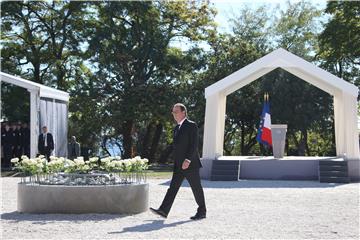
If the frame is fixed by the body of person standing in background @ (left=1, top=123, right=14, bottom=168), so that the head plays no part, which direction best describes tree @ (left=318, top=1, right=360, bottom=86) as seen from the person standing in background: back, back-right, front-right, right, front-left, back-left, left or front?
left

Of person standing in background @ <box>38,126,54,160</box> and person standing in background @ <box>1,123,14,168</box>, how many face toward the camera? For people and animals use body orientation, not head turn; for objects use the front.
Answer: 2

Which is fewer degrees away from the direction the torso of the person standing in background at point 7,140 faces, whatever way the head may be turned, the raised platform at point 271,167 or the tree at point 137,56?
the raised platform

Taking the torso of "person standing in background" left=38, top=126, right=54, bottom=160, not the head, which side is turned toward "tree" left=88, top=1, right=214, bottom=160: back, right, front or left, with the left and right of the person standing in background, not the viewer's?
back

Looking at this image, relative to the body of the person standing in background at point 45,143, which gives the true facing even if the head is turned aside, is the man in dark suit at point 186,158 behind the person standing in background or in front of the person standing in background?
in front

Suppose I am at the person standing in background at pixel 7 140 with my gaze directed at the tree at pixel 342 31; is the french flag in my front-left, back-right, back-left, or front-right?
front-right

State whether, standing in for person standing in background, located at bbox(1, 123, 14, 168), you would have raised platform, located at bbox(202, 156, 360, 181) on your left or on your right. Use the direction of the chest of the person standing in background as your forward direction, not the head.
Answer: on your left

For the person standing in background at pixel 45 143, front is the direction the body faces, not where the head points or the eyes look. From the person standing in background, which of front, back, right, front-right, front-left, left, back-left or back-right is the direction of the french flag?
left

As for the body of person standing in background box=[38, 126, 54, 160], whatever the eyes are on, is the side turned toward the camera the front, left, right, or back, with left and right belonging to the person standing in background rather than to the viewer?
front

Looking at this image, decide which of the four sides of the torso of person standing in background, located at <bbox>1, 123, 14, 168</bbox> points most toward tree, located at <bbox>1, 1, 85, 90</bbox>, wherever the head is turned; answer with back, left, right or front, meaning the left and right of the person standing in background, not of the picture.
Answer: back

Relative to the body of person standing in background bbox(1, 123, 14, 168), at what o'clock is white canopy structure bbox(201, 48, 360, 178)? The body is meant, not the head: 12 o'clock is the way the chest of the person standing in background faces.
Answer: The white canopy structure is roughly at 10 o'clock from the person standing in background.

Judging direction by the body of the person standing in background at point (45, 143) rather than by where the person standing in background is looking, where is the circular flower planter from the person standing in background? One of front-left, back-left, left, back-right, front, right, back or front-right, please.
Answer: front

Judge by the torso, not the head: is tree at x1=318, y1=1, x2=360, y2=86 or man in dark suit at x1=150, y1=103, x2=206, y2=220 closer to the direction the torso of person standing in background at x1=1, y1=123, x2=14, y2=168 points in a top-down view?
the man in dark suit

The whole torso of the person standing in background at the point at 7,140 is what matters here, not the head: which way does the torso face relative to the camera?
toward the camera
